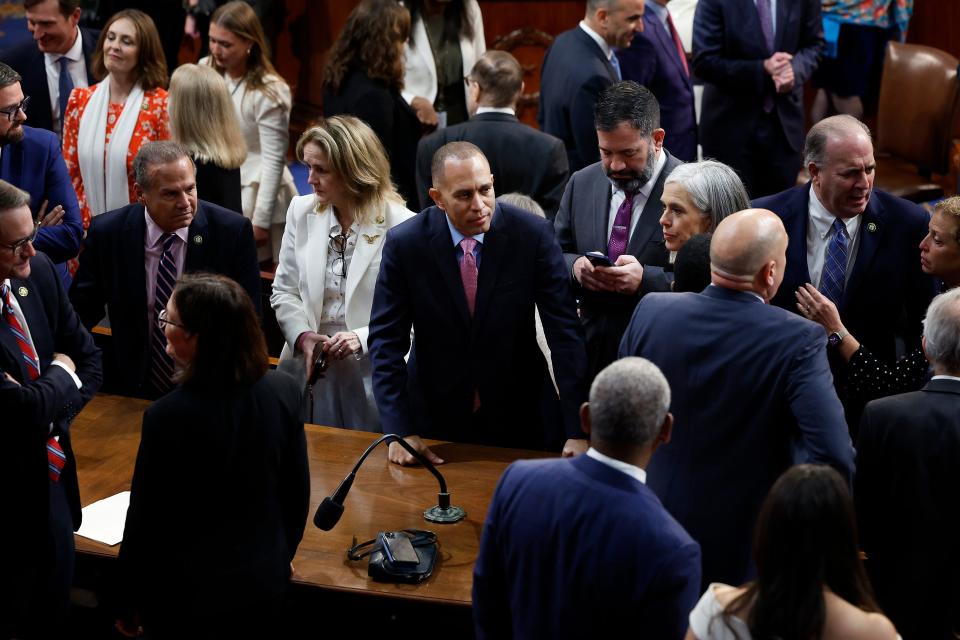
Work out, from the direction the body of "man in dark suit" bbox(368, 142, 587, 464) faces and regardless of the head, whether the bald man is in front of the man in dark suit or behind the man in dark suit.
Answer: in front

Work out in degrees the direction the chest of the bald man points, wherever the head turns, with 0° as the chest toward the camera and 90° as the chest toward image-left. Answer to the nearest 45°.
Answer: approximately 225°

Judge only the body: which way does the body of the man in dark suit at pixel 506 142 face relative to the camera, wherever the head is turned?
away from the camera

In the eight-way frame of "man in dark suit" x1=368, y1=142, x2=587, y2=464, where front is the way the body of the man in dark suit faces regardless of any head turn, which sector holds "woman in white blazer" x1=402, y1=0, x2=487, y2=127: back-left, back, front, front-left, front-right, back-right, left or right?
back

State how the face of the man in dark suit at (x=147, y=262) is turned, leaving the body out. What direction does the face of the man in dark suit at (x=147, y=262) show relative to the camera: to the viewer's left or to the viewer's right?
to the viewer's right

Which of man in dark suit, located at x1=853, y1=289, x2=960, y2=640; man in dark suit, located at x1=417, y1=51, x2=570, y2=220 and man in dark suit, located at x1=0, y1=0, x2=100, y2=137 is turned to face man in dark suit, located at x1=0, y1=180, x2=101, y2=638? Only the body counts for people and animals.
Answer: man in dark suit, located at x1=0, y1=0, x2=100, y2=137

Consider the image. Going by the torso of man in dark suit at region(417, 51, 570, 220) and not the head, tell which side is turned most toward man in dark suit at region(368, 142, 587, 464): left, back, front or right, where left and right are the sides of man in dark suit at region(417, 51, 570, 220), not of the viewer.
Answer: back

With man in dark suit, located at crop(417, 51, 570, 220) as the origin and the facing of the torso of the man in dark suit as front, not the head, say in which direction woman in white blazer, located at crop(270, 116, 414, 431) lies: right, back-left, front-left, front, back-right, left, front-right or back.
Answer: back-left

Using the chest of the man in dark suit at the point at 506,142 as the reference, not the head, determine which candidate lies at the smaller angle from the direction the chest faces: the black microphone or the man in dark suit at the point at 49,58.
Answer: the man in dark suit

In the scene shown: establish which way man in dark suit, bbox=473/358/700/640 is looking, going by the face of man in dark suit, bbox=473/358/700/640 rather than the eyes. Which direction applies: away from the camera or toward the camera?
away from the camera

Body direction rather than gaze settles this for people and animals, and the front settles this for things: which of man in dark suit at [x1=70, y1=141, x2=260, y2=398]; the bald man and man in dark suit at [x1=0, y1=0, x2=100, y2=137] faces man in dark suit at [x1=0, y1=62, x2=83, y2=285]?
man in dark suit at [x1=0, y1=0, x2=100, y2=137]

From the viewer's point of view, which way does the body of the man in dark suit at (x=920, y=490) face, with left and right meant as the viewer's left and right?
facing away from the viewer

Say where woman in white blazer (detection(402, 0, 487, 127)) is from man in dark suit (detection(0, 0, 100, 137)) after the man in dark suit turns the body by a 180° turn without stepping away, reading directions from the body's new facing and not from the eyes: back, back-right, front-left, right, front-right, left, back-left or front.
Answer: right

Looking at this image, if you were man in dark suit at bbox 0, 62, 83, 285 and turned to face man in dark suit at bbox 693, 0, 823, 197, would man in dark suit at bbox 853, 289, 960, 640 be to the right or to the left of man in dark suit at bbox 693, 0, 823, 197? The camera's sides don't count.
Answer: right

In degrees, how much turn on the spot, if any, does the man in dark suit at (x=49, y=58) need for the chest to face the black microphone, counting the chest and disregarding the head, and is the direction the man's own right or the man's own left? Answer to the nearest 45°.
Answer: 0° — they already face it
